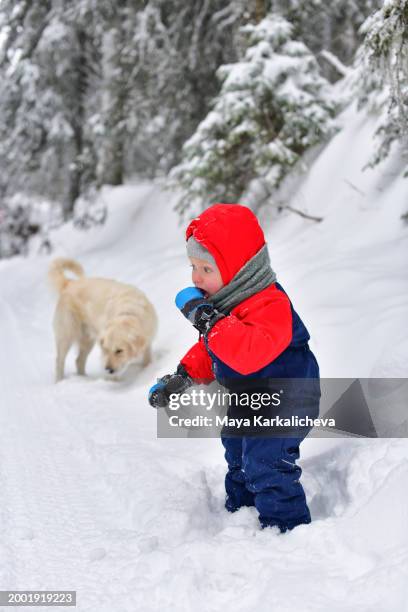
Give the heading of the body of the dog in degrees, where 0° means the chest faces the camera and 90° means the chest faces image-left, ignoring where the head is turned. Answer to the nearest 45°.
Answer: approximately 315°

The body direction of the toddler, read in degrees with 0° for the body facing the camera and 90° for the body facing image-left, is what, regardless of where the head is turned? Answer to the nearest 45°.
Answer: approximately 90°

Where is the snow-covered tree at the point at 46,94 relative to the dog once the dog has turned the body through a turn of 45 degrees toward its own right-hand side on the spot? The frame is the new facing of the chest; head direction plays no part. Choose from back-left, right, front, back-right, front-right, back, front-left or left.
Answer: back

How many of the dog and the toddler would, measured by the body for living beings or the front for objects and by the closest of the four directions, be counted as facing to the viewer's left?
1

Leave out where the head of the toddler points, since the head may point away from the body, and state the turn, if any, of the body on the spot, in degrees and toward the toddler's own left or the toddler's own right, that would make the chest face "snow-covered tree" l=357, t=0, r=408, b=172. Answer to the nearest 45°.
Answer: approximately 90° to the toddler's own right

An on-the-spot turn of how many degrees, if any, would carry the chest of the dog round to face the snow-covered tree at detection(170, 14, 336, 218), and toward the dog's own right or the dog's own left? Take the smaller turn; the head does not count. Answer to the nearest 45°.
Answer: approximately 90° to the dog's own left
